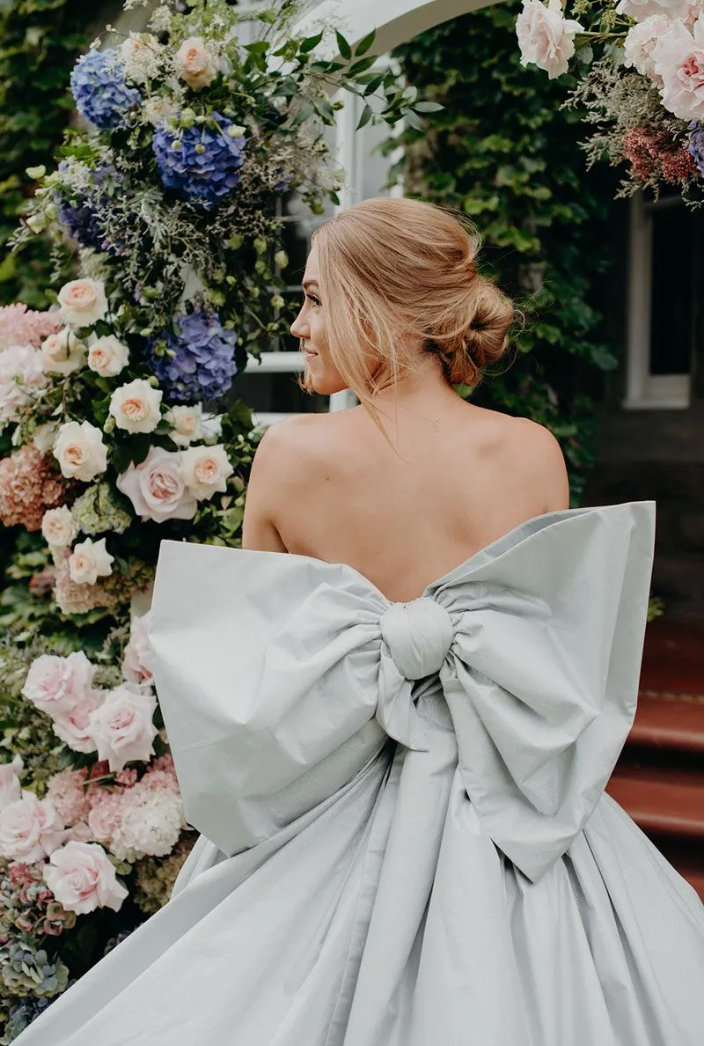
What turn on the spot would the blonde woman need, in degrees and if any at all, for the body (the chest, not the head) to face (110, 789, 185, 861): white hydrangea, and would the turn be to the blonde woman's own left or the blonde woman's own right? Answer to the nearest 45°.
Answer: approximately 45° to the blonde woman's own left

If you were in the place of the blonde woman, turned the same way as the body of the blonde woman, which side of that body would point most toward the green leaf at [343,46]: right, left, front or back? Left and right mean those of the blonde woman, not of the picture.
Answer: front

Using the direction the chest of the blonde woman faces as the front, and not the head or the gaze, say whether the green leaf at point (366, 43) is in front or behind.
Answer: in front

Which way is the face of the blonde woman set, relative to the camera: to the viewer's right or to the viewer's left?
to the viewer's left

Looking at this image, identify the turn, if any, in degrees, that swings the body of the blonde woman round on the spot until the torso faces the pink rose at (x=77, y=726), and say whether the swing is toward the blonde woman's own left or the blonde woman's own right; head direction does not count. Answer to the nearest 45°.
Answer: approximately 45° to the blonde woman's own left

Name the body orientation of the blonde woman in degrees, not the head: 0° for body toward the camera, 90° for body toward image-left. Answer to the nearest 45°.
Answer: approximately 180°
